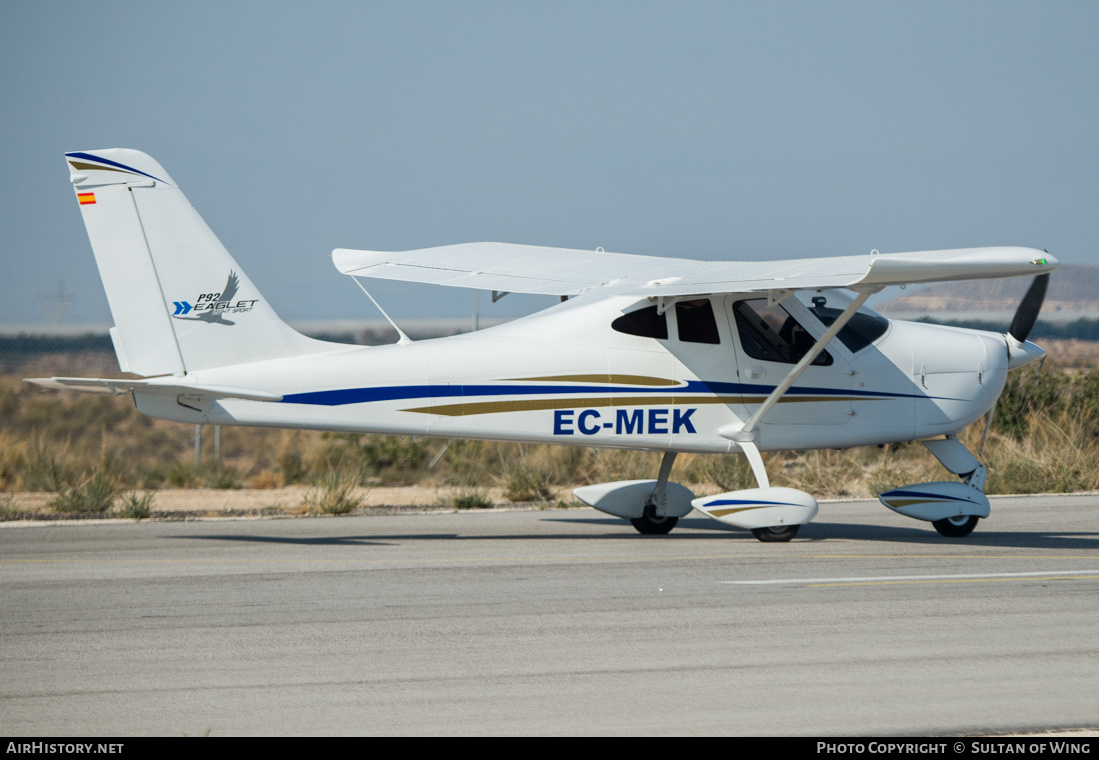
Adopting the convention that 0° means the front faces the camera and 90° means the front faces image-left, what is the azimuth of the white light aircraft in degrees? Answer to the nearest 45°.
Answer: approximately 225°

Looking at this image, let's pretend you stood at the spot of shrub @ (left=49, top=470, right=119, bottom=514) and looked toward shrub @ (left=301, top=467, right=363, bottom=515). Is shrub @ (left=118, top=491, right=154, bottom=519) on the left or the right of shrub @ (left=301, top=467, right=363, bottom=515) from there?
right

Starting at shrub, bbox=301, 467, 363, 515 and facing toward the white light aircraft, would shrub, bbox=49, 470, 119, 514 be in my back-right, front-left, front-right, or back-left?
back-right
